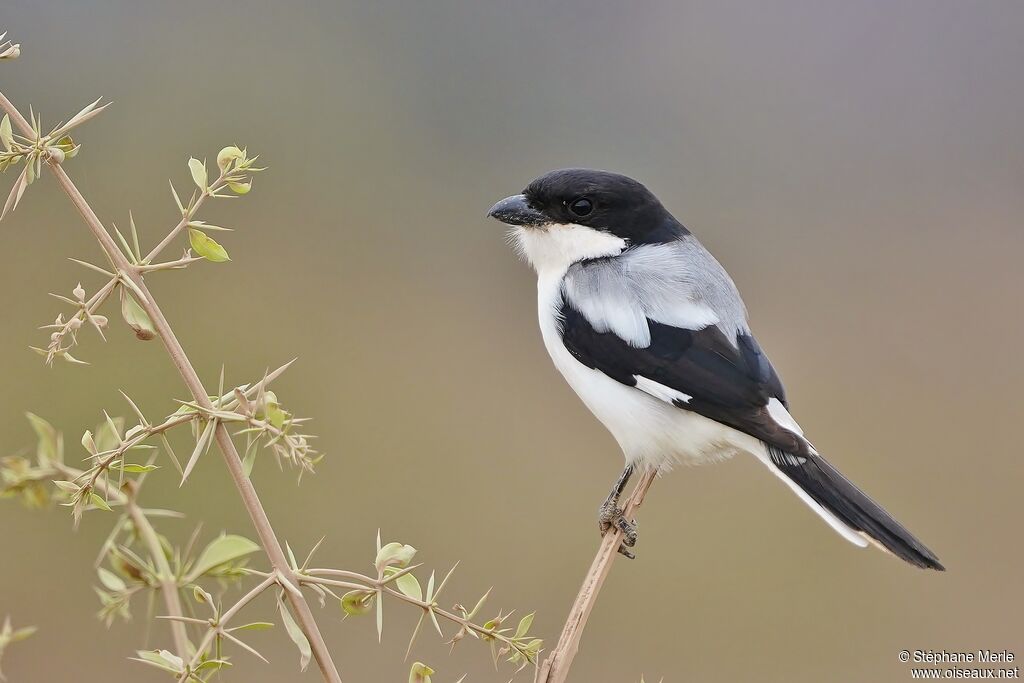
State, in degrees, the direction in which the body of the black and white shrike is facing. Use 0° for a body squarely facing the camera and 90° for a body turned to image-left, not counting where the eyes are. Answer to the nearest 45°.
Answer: approximately 90°
